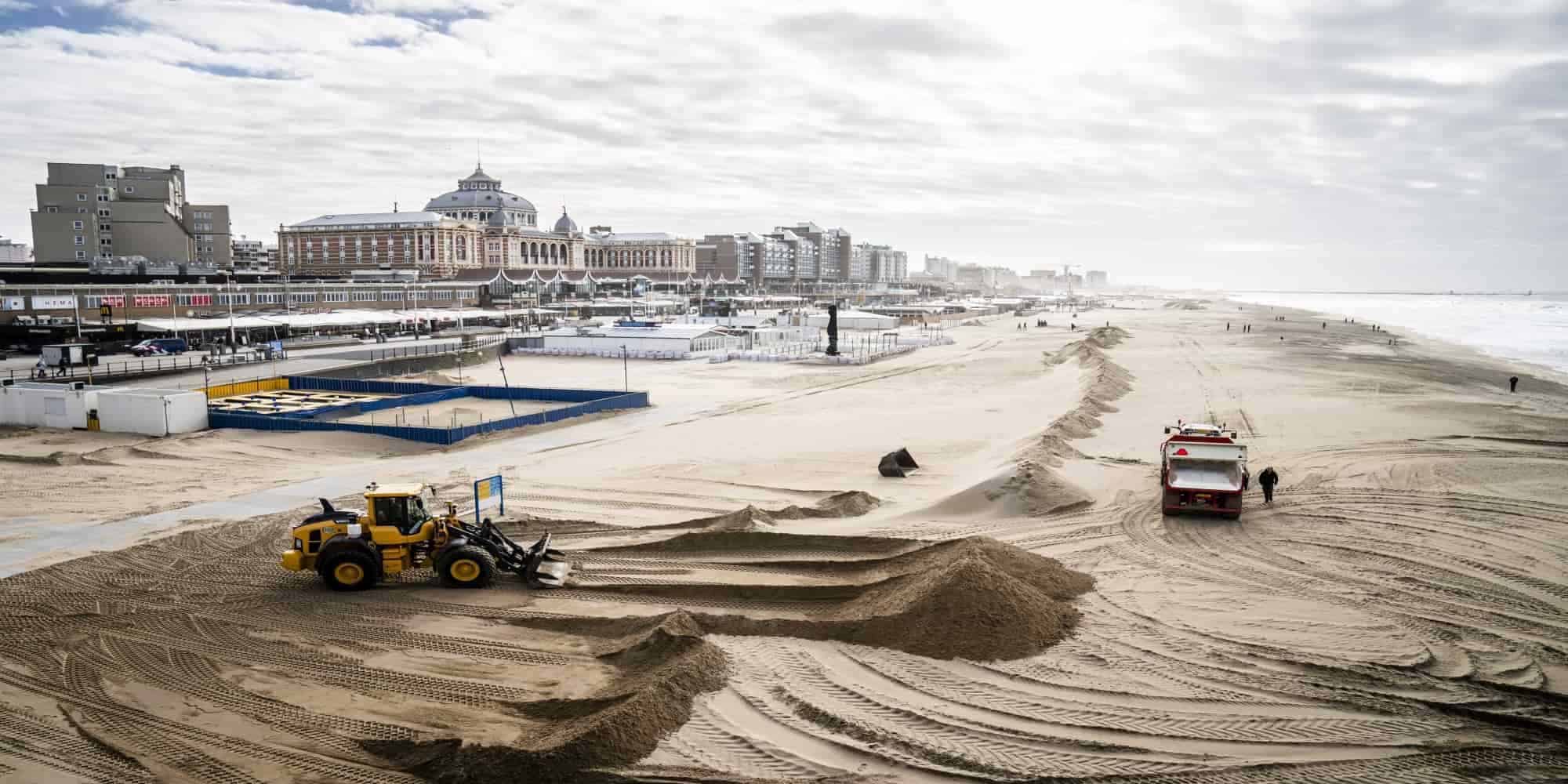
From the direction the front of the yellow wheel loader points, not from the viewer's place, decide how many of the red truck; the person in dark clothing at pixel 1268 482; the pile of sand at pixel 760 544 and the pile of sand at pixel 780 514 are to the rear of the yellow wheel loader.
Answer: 0

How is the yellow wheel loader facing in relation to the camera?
to the viewer's right

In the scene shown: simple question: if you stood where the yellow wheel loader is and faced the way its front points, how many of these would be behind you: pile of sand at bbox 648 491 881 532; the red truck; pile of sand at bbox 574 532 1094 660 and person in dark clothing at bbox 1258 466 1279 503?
0

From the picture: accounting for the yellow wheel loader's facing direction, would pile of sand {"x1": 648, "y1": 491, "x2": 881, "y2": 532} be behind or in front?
in front

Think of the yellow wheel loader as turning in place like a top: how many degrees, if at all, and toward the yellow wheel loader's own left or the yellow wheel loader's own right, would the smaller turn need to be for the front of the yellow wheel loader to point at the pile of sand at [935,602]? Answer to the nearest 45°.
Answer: approximately 45° to the yellow wheel loader's own right

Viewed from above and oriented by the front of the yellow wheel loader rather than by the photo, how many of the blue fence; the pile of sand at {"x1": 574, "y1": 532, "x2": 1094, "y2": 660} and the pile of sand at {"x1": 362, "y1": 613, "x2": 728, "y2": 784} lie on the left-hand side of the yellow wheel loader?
1

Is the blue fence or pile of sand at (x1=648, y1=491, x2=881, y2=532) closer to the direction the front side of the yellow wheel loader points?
the pile of sand

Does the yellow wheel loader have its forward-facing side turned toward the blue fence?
no

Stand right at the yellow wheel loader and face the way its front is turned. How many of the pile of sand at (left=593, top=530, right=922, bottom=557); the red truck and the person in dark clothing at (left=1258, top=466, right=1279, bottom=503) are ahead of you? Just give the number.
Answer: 3

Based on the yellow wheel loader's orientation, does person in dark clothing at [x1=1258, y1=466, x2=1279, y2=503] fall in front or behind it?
in front

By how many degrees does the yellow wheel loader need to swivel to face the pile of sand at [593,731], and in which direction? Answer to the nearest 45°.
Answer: approximately 90° to its right

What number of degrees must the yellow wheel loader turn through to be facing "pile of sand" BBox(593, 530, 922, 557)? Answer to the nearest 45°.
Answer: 0° — it already faces it

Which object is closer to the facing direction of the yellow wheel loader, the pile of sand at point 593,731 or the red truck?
the red truck

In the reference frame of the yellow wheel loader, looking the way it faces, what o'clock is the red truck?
The red truck is roughly at 12 o'clock from the yellow wheel loader.
